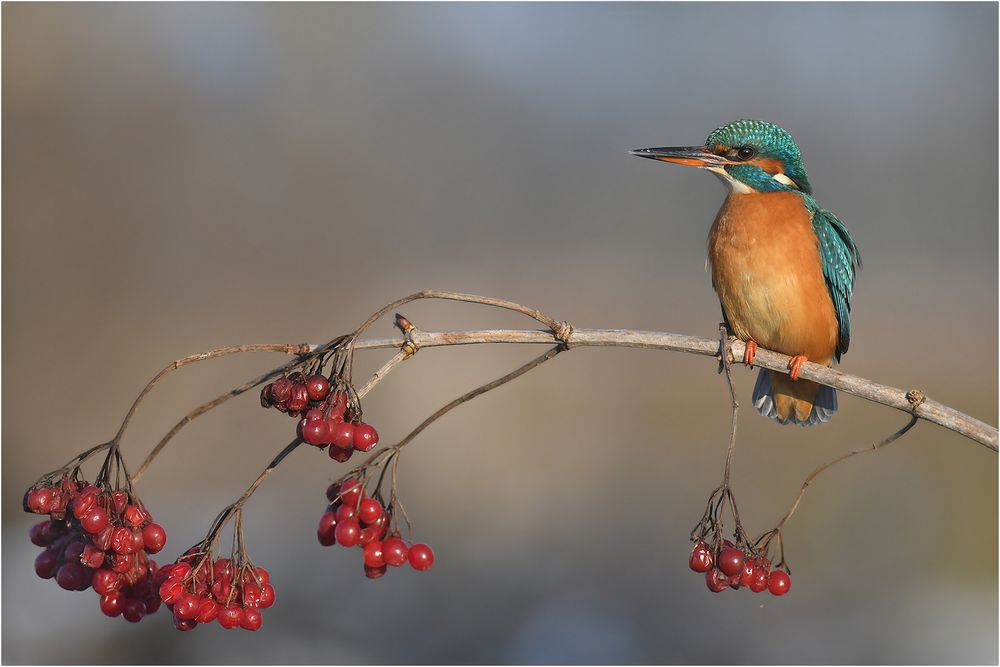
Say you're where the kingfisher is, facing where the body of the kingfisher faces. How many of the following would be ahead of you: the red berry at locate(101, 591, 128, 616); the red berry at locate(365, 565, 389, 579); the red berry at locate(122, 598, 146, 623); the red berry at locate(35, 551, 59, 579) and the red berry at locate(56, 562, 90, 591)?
5

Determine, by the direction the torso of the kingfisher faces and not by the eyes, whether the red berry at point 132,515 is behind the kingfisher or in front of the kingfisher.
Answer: in front

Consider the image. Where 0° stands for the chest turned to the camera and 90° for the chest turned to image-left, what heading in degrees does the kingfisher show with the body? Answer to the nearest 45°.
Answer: approximately 45°

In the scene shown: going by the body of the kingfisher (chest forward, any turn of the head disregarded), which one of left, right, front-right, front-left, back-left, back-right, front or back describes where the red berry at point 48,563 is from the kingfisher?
front

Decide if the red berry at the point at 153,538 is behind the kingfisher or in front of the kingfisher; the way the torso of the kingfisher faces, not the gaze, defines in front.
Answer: in front

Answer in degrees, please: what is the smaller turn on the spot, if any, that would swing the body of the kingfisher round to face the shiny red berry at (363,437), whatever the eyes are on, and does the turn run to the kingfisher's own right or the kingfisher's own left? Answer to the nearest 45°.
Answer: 0° — it already faces it

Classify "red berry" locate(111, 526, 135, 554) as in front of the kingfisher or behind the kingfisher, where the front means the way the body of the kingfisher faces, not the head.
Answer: in front
